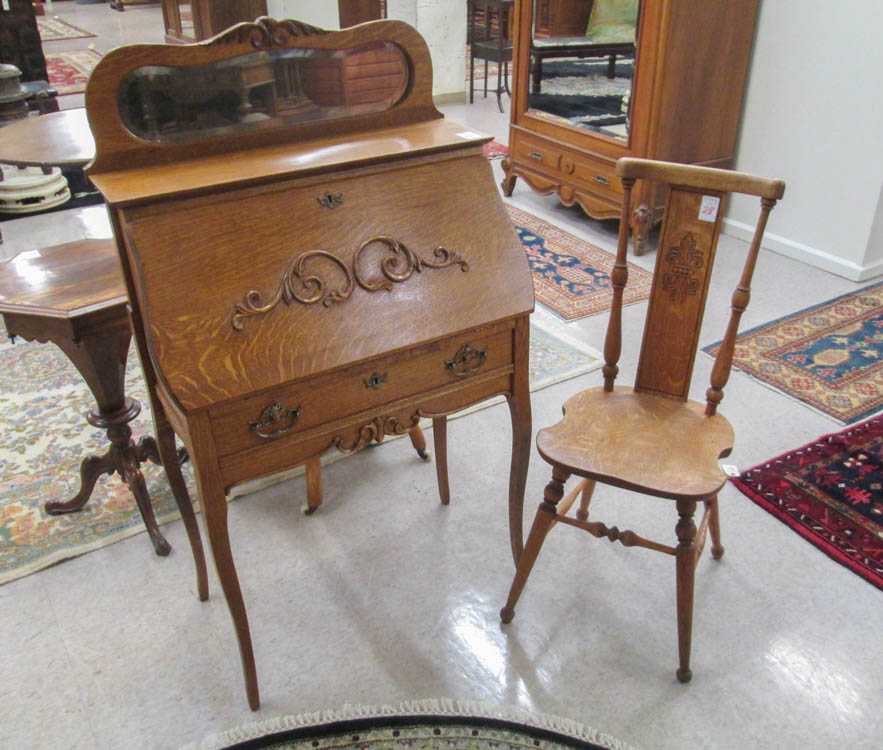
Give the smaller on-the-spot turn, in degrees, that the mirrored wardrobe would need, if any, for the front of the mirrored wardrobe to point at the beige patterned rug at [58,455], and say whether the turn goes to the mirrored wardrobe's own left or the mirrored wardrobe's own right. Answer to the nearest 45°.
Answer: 0° — it already faces it

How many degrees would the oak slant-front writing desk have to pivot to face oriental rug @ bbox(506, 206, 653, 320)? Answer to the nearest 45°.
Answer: approximately 90° to its left

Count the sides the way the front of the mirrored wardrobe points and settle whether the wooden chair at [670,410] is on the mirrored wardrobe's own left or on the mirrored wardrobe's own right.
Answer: on the mirrored wardrobe's own left

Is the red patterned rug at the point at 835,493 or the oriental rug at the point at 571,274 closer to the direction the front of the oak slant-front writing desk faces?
the red patterned rug

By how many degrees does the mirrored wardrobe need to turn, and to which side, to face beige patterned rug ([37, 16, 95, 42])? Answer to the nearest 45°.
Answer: approximately 90° to its right

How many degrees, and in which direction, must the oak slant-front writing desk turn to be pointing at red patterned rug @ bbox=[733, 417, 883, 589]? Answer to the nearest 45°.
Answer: approximately 45° to its left

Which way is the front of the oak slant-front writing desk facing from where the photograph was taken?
facing the viewer and to the right of the viewer

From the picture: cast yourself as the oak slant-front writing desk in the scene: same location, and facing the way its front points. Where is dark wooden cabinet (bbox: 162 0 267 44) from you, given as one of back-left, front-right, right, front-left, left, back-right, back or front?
back-left

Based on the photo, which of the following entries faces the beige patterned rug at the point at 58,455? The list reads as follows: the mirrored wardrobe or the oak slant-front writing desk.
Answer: the mirrored wardrobe

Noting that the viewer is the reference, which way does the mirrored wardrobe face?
facing the viewer and to the left of the viewer

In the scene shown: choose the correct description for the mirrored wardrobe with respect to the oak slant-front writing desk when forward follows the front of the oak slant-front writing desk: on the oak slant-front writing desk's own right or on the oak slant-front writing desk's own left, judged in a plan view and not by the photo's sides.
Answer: on the oak slant-front writing desk's own left

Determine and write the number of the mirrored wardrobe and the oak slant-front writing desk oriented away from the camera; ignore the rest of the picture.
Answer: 0

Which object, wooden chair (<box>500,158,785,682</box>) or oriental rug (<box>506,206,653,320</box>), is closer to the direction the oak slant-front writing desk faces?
the wooden chair

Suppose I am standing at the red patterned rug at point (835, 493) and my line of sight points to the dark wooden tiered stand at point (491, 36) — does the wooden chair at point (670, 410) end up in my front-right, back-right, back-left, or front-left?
back-left

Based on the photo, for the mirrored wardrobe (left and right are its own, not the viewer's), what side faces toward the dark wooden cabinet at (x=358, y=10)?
right

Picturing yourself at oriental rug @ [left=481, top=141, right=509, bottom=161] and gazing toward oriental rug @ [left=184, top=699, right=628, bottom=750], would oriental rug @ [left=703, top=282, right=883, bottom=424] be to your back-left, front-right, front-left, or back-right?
front-left

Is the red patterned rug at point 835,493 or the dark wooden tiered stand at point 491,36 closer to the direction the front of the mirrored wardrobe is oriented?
the red patterned rug
